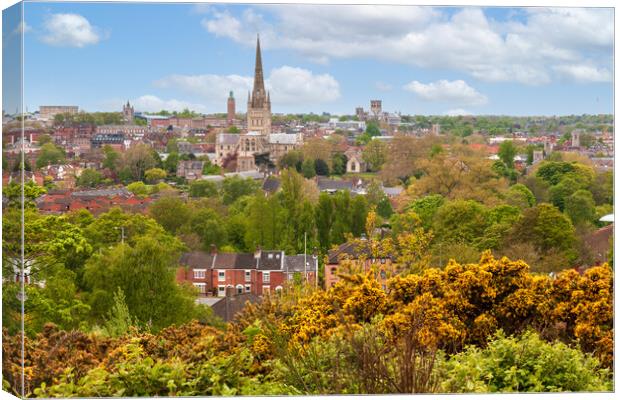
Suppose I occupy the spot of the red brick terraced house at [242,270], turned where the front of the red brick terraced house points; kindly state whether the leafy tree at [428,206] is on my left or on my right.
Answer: on my left

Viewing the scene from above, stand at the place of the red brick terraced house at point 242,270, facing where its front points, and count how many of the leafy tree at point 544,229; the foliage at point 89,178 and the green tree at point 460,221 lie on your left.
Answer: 2

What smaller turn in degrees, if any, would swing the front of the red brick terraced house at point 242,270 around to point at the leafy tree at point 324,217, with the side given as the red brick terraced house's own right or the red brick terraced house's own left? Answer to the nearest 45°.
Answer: approximately 135° to the red brick terraced house's own left

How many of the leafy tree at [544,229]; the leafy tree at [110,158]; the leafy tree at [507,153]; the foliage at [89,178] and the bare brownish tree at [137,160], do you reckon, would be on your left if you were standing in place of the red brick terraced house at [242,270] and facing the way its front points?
2

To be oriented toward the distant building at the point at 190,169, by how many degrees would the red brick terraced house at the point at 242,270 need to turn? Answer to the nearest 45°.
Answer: approximately 180°

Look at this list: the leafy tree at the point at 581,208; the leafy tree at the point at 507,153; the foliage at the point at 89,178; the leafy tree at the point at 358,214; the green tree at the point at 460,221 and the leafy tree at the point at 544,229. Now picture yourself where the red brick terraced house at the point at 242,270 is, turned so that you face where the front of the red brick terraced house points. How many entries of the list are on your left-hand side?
5

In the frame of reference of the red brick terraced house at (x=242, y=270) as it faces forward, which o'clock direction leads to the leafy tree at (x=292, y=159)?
The leafy tree is roughly at 7 o'clock from the red brick terraced house.

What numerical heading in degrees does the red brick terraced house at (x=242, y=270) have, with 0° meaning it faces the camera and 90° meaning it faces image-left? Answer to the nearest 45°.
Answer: approximately 0°

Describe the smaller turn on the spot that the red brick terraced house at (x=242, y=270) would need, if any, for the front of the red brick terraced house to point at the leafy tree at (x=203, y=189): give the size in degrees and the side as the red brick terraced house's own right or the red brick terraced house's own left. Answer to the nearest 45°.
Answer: approximately 180°
